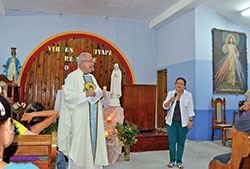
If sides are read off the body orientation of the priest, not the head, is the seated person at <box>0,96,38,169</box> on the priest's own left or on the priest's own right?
on the priest's own right

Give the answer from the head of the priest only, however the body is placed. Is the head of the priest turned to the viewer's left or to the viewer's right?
to the viewer's right

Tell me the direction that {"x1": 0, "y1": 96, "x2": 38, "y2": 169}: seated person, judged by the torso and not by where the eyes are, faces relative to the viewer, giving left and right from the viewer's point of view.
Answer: facing away from the viewer and to the right of the viewer

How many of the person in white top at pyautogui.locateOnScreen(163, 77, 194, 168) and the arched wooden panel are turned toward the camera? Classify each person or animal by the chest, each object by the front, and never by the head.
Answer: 2

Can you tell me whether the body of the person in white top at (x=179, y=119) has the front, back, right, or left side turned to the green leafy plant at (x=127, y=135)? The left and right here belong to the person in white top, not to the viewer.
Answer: right

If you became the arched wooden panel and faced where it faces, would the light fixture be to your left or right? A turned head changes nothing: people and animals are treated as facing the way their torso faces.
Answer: on your left

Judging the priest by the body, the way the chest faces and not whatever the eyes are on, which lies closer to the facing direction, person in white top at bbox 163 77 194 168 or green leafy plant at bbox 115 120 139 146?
the person in white top

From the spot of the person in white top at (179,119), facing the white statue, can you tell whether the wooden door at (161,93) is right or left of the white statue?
right

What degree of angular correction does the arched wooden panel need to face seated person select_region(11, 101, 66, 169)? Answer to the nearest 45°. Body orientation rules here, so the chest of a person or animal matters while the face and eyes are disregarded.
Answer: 0° — it already faces them

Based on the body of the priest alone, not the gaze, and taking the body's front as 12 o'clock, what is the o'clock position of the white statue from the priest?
The white statue is roughly at 8 o'clock from the priest.
